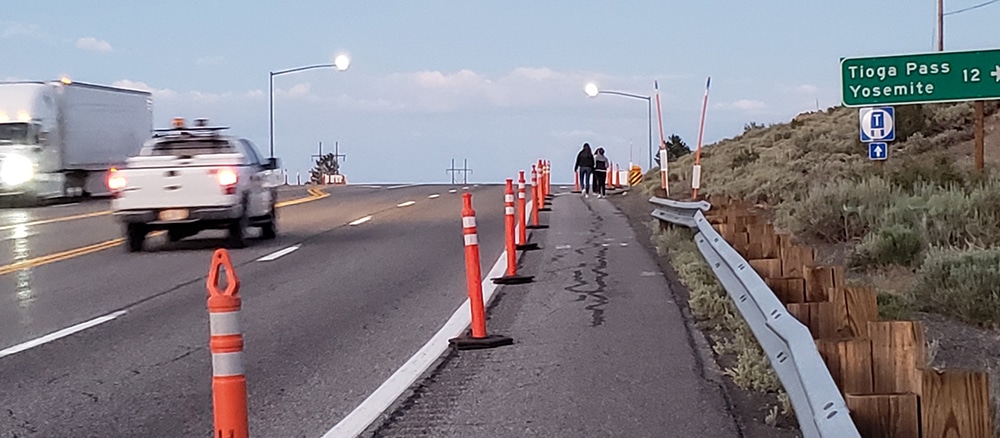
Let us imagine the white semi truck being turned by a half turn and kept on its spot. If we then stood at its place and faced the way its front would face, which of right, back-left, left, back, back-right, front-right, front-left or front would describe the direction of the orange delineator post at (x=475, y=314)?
back-right

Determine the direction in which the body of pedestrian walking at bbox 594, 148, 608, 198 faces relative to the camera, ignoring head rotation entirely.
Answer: away from the camera

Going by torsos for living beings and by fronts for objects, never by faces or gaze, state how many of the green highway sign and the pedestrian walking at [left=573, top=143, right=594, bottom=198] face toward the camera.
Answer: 1

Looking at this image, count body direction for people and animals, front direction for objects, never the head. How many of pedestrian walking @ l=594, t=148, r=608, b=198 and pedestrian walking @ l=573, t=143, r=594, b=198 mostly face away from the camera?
2

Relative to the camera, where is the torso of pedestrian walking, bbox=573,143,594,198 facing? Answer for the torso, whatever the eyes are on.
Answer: away from the camera

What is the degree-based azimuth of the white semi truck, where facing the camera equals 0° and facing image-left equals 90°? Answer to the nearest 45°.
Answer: approximately 45°

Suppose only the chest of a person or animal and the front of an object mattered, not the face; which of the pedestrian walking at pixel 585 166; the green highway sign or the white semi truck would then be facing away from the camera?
the pedestrian walking

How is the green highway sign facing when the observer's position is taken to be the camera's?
facing the viewer

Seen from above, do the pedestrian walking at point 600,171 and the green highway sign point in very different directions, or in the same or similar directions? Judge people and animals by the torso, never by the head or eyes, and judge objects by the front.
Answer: very different directions

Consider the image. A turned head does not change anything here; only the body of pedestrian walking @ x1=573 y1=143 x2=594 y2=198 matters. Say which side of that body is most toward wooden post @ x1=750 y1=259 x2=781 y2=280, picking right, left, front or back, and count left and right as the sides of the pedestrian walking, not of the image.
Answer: back

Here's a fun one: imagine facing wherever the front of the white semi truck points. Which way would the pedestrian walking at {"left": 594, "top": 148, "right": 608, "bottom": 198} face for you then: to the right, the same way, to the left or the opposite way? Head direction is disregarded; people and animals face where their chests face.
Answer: the opposite way

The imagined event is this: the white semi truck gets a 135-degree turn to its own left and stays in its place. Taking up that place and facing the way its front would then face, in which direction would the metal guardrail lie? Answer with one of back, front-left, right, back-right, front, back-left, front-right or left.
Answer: right

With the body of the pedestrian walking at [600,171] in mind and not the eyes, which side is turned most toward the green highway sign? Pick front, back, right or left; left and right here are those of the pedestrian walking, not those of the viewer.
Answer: back

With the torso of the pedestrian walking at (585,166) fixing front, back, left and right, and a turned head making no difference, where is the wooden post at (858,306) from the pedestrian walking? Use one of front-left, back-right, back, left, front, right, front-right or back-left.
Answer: back

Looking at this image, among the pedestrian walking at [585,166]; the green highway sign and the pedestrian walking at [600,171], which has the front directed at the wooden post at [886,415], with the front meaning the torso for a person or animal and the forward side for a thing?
the green highway sign

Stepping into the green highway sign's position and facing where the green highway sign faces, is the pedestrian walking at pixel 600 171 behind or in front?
behind
